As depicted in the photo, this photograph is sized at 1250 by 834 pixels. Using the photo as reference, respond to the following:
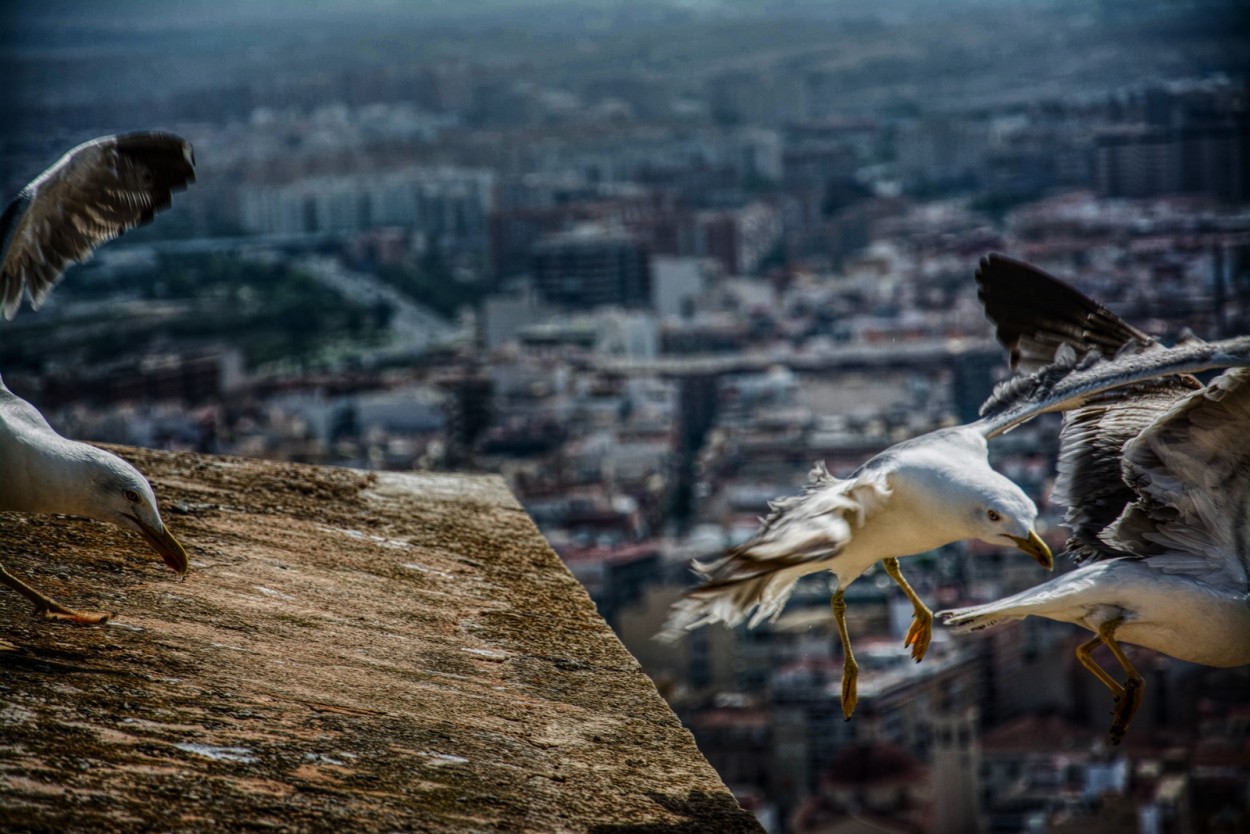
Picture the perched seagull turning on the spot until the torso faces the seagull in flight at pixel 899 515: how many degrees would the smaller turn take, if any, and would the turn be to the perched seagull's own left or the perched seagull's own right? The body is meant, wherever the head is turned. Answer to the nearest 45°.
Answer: approximately 45° to the perched seagull's own right

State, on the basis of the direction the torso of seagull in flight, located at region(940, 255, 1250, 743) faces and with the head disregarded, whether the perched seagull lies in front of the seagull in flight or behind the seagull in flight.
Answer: behind

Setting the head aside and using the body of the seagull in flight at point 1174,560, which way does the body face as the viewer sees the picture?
to the viewer's right

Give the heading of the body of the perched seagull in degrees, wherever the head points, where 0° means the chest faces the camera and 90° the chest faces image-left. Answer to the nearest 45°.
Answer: approximately 270°

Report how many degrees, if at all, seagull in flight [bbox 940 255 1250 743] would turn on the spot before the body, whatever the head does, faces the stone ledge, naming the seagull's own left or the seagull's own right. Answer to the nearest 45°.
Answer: approximately 135° to the seagull's own right

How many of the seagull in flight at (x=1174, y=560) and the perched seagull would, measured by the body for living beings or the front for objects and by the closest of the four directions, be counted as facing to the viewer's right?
2
